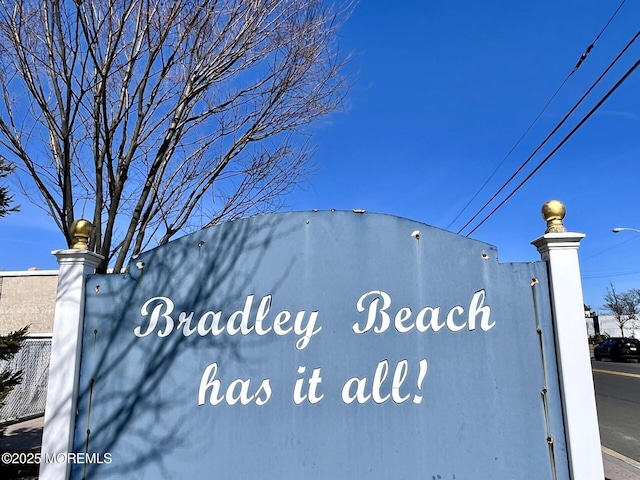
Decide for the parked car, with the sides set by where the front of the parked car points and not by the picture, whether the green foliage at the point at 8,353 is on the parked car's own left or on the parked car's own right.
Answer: on the parked car's own left

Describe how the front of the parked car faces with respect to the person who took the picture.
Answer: facing away from the viewer and to the left of the viewer

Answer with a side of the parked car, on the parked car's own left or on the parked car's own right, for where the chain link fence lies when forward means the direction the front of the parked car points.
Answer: on the parked car's own left
